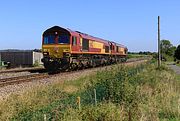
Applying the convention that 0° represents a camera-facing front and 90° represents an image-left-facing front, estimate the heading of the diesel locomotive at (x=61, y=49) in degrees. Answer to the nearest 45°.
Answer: approximately 45°
